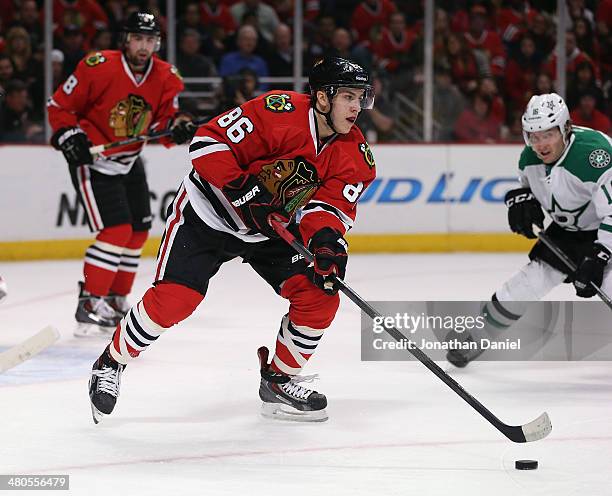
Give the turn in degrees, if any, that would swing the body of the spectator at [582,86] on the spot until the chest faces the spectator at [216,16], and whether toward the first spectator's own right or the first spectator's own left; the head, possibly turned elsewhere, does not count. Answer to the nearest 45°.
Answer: approximately 90° to the first spectator's own right

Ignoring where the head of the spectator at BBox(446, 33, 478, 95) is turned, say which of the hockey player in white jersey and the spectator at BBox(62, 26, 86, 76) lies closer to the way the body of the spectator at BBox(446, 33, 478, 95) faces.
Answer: the hockey player in white jersey

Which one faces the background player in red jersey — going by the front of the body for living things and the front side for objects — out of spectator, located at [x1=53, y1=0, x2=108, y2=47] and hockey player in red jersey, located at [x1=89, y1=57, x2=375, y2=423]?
the spectator

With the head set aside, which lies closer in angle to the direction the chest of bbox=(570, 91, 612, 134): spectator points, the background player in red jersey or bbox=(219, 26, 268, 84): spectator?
the background player in red jersey

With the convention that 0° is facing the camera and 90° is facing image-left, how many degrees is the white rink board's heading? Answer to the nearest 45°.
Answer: approximately 0°

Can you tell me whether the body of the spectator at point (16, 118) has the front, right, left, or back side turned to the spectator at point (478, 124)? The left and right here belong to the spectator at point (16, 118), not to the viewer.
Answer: left

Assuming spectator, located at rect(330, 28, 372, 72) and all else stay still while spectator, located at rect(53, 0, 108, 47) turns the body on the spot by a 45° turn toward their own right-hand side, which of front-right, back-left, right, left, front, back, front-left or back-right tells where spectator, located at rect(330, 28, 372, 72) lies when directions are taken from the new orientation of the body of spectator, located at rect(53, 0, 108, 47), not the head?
back-left
